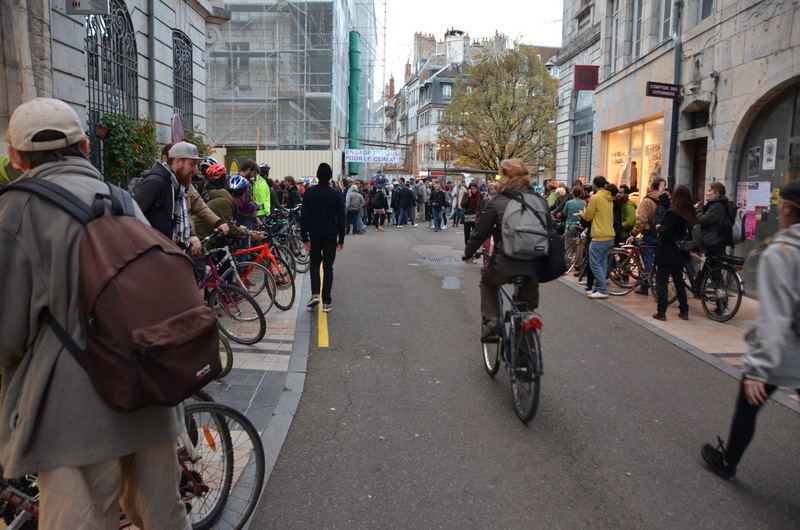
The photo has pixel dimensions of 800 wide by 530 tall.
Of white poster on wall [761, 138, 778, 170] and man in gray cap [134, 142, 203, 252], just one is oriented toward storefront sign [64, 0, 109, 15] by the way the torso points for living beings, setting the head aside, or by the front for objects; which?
the white poster on wall

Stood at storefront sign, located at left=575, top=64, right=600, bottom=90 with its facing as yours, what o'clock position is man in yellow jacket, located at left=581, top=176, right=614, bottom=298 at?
The man in yellow jacket is roughly at 12 o'clock from the storefront sign.

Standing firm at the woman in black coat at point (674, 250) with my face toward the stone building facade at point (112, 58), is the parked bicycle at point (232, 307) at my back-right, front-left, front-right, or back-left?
front-left

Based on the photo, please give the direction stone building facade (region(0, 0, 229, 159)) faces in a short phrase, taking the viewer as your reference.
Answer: facing the viewer and to the right of the viewer

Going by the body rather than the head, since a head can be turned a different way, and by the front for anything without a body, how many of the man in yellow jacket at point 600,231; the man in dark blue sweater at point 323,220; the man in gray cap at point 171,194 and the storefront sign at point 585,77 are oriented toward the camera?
1

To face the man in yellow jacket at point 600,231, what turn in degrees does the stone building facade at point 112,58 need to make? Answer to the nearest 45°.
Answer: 0° — it already faces them

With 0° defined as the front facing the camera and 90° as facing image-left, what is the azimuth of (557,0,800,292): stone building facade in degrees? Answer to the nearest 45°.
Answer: approximately 45°

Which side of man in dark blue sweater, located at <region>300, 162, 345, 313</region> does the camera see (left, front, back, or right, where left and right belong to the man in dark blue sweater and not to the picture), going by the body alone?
back

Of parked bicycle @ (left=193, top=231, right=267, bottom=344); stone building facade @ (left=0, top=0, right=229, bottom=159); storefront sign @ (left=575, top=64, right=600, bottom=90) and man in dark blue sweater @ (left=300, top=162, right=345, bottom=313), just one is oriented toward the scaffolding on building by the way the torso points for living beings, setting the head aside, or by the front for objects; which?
the man in dark blue sweater

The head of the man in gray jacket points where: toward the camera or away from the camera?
away from the camera

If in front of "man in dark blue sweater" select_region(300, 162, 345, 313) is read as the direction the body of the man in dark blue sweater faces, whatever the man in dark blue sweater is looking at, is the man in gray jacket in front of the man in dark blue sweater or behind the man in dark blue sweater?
behind

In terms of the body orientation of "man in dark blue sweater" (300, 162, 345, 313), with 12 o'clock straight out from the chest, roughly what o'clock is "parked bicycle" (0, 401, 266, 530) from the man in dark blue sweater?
The parked bicycle is roughly at 6 o'clock from the man in dark blue sweater.
